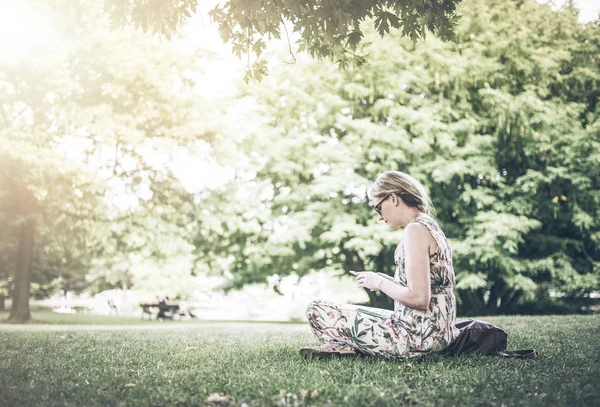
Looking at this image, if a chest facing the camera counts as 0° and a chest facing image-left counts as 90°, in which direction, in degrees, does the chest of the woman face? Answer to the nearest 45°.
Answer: approximately 90°

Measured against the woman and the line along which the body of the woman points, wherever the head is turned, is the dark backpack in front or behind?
behind

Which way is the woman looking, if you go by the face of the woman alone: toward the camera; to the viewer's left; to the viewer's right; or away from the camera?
to the viewer's left
